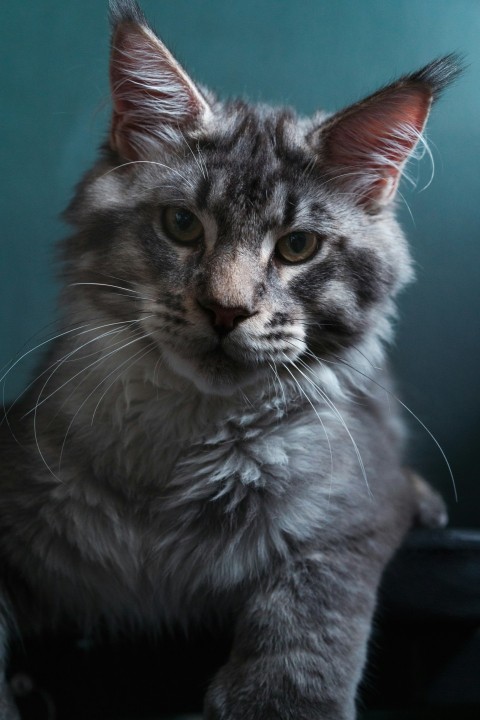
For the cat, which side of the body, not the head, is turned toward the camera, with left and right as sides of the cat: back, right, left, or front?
front
